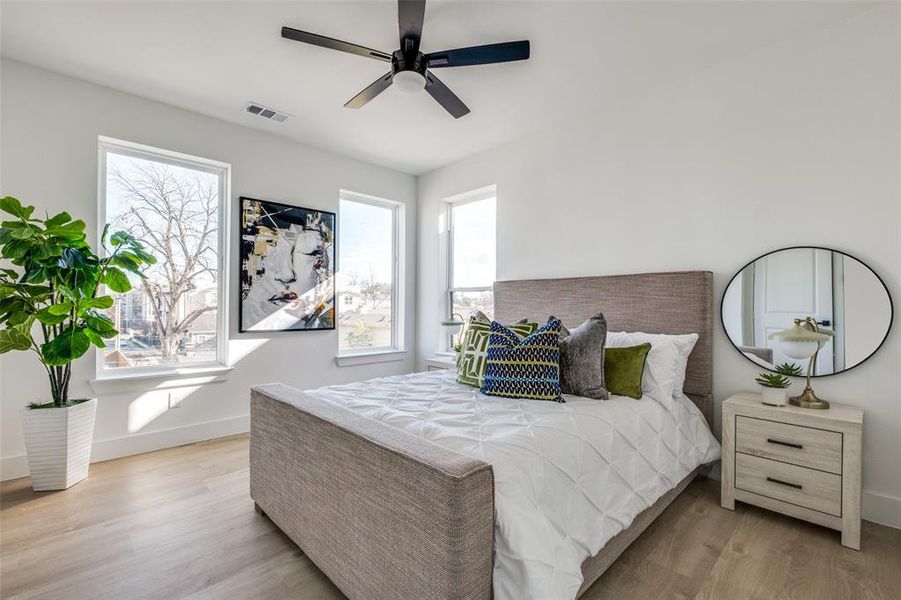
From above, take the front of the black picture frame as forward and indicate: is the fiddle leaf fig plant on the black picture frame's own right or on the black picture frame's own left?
on the black picture frame's own right

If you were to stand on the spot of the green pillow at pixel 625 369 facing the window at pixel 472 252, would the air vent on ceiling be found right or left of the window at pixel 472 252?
left

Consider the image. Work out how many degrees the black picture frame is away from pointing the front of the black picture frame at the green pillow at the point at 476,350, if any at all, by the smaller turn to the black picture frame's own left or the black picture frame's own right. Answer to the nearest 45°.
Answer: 0° — it already faces it

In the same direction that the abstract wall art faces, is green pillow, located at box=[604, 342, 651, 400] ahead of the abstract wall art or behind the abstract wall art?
ahead

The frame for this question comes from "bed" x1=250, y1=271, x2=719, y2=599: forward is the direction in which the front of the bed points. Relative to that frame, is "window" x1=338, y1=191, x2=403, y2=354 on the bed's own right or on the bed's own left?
on the bed's own right

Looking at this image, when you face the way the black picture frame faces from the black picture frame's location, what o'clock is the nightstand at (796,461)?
The nightstand is roughly at 12 o'clock from the black picture frame.

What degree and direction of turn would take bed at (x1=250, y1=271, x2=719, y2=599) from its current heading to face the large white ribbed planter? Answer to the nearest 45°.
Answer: approximately 45° to its right

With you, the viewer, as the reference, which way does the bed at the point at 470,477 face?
facing the viewer and to the left of the viewer

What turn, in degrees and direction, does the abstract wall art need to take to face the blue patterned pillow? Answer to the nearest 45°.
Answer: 0° — it already faces it

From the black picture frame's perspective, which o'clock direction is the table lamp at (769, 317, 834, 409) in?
The table lamp is roughly at 12 o'clock from the black picture frame.

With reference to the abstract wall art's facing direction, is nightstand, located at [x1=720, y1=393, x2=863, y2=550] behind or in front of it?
in front

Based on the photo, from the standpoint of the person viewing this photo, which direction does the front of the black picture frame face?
facing the viewer and to the right of the viewer

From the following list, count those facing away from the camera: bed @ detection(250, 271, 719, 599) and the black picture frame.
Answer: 0

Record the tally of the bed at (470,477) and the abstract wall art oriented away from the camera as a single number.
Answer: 0
